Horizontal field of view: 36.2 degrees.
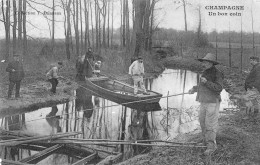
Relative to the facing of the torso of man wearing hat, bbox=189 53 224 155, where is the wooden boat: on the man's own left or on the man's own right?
on the man's own right

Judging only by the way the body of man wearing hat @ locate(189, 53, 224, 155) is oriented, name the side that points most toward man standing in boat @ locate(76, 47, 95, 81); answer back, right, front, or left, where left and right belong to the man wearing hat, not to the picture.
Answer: right

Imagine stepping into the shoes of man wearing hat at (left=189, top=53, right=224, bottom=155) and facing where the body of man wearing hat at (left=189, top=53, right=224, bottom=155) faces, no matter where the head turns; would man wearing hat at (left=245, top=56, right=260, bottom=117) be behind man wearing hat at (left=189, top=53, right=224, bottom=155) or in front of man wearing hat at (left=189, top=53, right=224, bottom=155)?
behind
